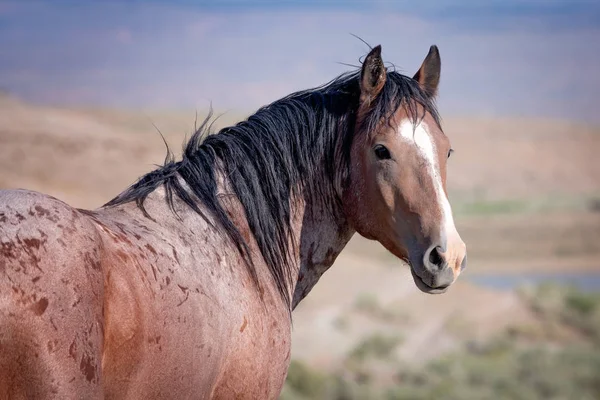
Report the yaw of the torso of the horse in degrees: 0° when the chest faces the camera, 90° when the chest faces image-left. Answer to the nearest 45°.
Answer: approximately 225°
